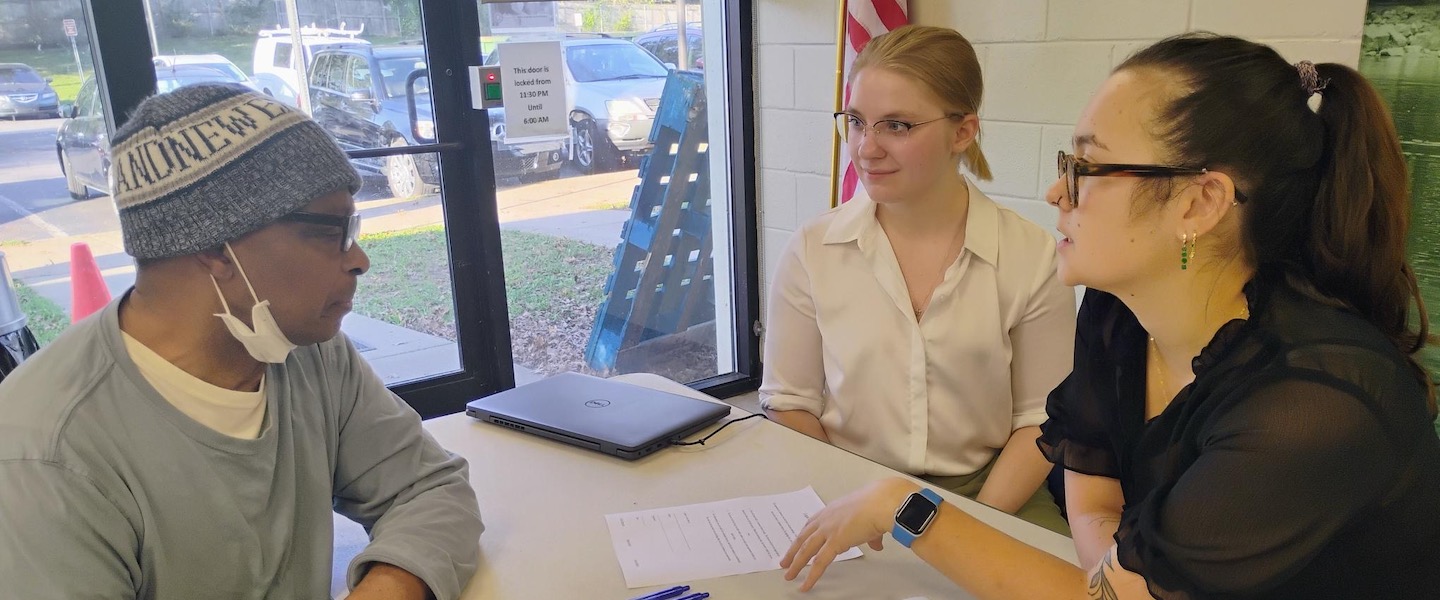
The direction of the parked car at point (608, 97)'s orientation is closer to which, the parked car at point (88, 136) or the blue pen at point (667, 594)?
the blue pen

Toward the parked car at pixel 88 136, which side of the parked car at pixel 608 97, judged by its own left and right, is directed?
right

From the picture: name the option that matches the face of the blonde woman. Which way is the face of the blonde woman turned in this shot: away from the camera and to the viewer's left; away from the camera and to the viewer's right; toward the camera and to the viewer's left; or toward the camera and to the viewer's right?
toward the camera and to the viewer's left

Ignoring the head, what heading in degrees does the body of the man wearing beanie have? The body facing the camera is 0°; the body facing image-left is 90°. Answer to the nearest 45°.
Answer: approximately 315°

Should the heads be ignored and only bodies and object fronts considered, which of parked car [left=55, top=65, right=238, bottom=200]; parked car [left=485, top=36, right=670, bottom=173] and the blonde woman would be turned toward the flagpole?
parked car [left=485, top=36, right=670, bottom=173]

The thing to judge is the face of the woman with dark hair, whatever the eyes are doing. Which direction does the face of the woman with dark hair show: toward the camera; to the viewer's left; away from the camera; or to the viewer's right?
to the viewer's left

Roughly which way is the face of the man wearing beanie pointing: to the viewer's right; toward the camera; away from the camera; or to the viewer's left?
to the viewer's right

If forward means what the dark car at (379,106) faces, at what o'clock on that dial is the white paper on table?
The white paper on table is roughly at 1 o'clock from the dark car.

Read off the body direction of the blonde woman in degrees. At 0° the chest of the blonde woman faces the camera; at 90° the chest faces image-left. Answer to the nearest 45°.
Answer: approximately 0°

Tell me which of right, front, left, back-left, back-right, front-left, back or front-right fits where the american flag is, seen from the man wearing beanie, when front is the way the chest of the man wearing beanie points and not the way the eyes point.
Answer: left

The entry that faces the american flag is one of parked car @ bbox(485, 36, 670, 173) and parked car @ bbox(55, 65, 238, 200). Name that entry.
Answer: parked car @ bbox(485, 36, 670, 173)
